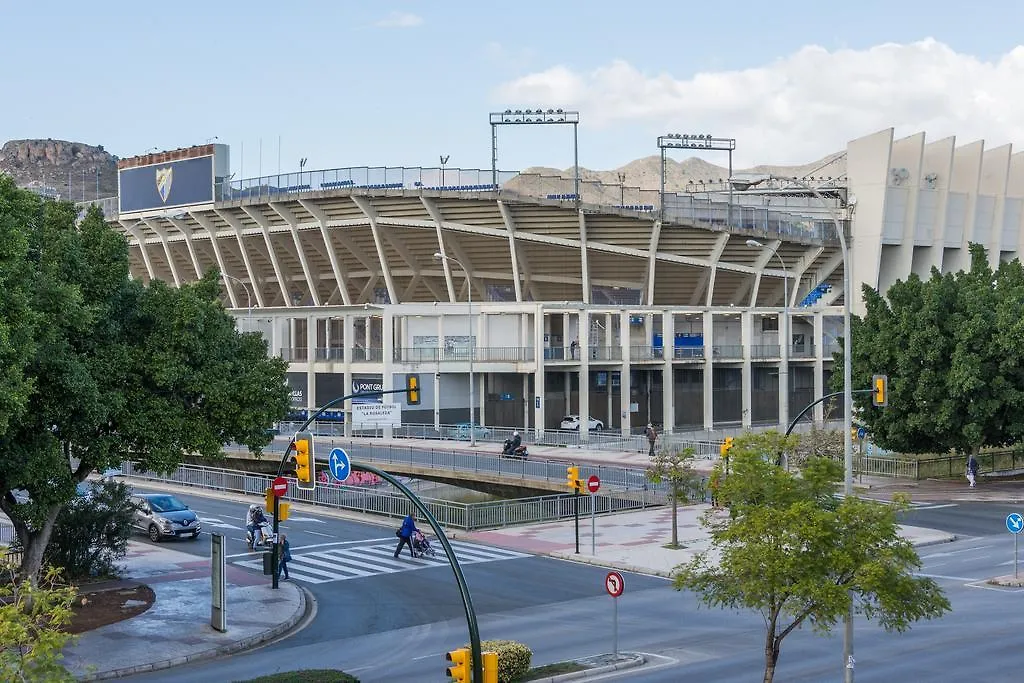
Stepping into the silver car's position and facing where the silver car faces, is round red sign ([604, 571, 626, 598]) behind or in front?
in front

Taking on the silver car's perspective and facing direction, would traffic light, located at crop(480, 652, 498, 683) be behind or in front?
in front

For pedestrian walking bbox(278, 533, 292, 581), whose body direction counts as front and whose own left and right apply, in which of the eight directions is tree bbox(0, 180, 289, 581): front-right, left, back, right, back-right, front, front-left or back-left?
front

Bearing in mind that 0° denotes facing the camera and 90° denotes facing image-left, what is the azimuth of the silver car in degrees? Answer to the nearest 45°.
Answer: approximately 315°
